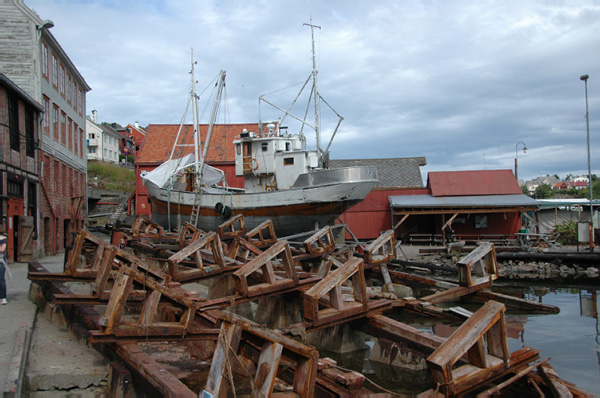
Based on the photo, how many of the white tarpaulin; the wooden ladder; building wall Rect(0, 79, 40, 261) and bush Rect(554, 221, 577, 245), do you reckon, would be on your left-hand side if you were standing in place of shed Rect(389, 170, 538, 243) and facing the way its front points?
1

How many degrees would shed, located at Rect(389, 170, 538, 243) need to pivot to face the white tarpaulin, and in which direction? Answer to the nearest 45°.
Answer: approximately 90° to its right

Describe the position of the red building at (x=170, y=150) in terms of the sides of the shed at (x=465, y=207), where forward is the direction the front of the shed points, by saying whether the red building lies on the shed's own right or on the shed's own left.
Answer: on the shed's own right

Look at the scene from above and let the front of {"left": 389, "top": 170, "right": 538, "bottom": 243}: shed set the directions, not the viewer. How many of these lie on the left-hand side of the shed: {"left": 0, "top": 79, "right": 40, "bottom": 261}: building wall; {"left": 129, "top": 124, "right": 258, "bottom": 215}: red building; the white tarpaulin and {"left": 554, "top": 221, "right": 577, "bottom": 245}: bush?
1

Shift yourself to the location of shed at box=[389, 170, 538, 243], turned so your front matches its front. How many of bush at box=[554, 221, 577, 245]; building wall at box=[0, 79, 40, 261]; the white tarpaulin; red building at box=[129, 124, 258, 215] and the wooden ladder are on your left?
1

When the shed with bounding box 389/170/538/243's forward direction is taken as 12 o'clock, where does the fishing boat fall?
The fishing boat is roughly at 2 o'clock from the shed.

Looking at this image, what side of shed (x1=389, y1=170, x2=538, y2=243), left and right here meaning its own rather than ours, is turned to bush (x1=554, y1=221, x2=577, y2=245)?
left

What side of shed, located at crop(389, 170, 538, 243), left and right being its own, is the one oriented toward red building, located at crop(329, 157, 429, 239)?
right

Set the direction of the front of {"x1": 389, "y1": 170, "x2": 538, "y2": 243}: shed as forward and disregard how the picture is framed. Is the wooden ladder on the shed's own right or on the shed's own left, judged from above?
on the shed's own right

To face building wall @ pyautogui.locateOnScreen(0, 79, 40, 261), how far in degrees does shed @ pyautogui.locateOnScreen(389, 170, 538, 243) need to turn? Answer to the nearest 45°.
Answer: approximately 45° to its right

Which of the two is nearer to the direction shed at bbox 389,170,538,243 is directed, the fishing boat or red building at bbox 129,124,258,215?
the fishing boat

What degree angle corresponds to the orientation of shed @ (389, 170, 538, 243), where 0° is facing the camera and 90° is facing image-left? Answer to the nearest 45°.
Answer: approximately 0°

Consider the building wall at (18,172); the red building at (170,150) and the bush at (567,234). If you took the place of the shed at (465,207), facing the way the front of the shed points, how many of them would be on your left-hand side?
1
